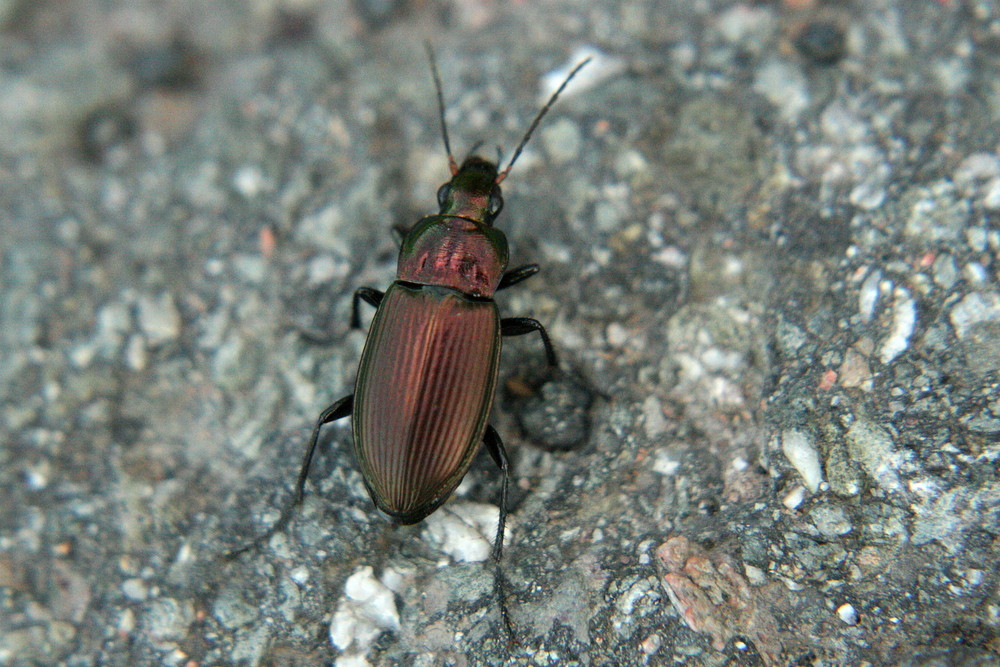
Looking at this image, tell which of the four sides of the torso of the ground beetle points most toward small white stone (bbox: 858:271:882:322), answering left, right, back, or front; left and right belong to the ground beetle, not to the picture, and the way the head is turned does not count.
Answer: right

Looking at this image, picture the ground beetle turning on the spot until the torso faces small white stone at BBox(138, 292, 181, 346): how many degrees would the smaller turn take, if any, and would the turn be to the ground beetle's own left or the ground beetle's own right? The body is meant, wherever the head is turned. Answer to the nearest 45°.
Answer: approximately 45° to the ground beetle's own left

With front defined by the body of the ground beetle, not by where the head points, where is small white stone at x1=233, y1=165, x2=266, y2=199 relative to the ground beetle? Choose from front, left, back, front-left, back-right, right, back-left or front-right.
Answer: front-left

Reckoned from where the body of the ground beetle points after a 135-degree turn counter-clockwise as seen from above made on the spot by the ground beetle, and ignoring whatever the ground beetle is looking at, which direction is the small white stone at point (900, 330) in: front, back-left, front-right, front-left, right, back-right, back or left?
back-left

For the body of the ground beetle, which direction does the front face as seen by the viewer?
away from the camera

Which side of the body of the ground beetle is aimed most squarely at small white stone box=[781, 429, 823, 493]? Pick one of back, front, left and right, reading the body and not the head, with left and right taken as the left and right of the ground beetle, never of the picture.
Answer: right
